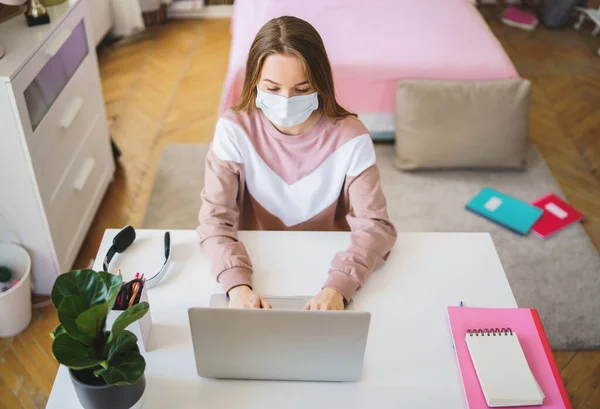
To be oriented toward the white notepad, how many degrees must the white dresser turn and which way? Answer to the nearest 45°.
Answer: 0° — it already faces it

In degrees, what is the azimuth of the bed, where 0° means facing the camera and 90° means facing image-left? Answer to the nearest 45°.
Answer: approximately 0°

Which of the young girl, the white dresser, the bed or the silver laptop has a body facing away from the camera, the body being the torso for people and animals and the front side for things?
the silver laptop

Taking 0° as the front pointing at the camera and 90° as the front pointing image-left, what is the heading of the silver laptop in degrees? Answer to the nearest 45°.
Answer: approximately 180°

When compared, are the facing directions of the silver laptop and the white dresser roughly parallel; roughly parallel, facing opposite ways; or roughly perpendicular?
roughly perpendicular

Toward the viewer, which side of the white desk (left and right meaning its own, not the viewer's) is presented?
back

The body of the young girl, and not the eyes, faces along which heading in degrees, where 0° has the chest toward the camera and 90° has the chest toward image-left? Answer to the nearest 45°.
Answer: approximately 0°

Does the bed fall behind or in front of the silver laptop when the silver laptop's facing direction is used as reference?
in front

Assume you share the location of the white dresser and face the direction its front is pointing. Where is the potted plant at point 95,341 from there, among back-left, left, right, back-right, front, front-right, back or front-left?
front-right

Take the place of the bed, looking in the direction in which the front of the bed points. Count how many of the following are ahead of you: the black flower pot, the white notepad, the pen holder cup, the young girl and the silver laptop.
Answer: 5

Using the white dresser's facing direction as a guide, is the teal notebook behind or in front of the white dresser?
in front

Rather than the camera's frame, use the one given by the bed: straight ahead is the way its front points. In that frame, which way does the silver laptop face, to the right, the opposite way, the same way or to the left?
the opposite way
